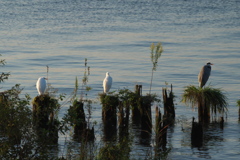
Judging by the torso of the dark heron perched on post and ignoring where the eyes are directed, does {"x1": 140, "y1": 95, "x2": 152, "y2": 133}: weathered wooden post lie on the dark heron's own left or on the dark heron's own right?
on the dark heron's own right
